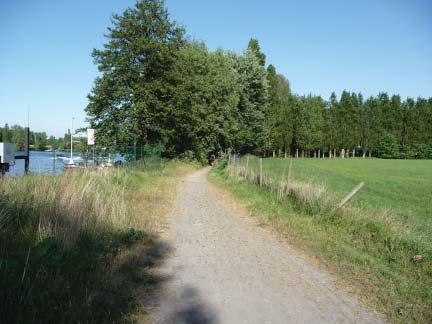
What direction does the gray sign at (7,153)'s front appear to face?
toward the camera

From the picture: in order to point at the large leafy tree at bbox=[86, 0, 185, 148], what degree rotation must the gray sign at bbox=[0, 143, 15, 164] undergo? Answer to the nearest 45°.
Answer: approximately 135° to its left
